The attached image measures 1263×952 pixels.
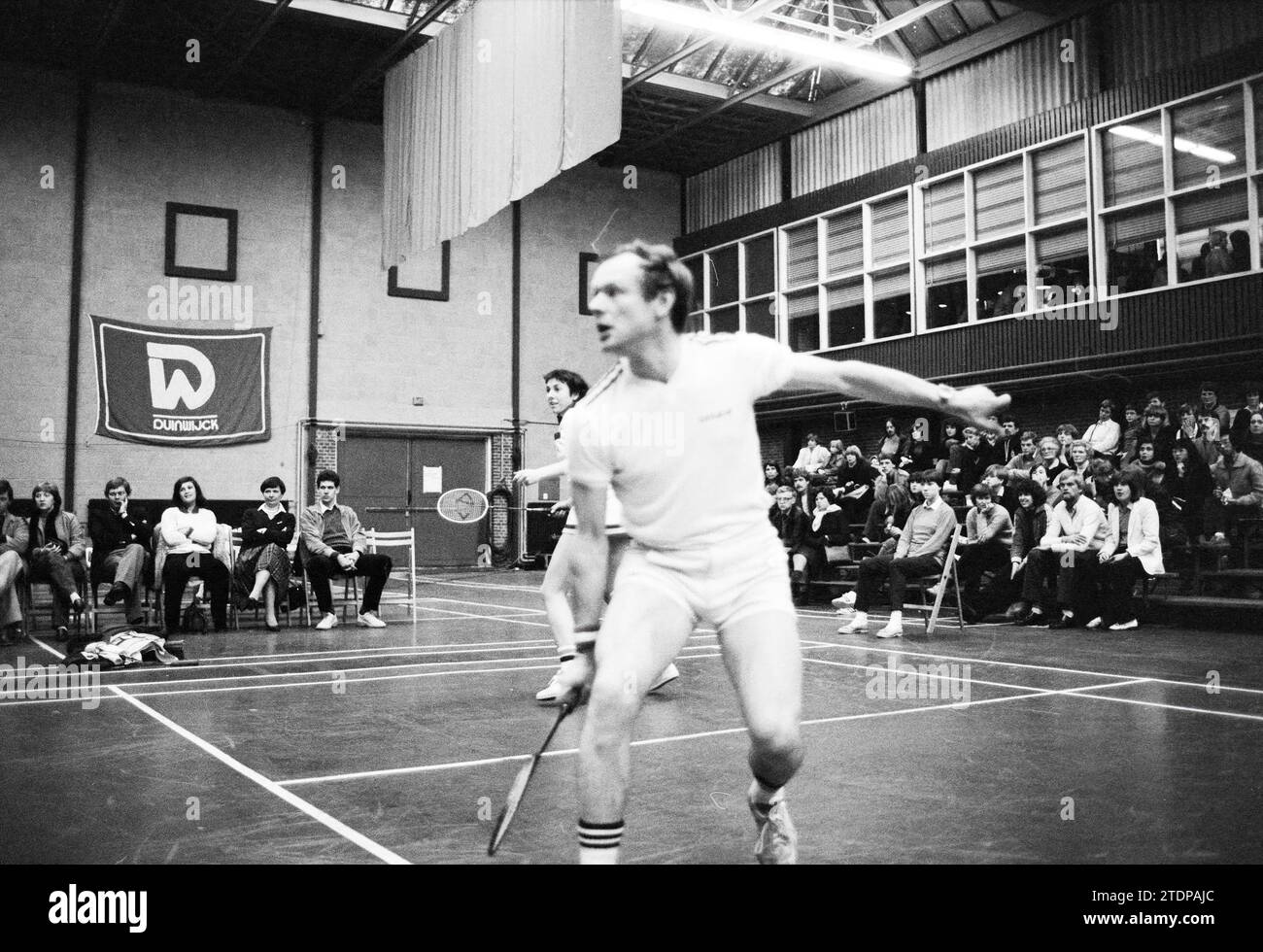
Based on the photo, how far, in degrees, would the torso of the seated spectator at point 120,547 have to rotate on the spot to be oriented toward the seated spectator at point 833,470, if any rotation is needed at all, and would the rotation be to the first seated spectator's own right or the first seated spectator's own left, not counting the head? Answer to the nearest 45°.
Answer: approximately 90° to the first seated spectator's own left

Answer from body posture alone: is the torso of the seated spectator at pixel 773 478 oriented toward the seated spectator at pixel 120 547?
yes

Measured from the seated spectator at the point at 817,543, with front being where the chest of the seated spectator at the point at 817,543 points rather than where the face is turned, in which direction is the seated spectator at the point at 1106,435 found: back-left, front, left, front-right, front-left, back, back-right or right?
back-left

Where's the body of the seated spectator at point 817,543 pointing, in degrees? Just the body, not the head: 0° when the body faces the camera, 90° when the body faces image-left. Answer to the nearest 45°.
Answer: approximately 45°

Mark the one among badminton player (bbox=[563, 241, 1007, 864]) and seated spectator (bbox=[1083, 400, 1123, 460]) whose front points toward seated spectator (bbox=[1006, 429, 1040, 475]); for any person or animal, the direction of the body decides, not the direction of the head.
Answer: seated spectator (bbox=[1083, 400, 1123, 460])

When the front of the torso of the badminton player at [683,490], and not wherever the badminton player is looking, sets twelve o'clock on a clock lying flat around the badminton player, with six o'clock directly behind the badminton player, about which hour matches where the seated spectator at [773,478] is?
The seated spectator is roughly at 6 o'clock from the badminton player.

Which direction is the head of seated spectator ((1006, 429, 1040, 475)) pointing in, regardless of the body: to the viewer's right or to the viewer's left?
to the viewer's left

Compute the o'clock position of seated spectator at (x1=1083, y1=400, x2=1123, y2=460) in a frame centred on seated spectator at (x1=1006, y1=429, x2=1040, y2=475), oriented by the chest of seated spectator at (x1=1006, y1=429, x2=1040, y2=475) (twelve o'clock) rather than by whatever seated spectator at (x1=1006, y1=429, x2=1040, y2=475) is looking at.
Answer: seated spectator at (x1=1083, y1=400, x2=1123, y2=460) is roughly at 6 o'clock from seated spectator at (x1=1006, y1=429, x2=1040, y2=475).

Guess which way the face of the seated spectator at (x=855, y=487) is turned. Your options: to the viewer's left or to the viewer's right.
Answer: to the viewer's left

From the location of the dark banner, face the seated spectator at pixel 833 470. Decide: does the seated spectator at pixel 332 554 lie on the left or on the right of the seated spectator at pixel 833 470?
right
